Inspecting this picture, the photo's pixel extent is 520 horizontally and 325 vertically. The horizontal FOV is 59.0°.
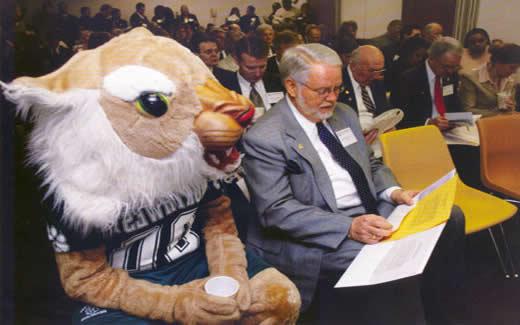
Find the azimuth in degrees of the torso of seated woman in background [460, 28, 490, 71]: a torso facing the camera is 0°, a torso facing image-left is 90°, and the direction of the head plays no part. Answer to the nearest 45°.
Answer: approximately 315°

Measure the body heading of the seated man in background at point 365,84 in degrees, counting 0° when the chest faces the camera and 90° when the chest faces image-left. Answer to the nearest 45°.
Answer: approximately 315°

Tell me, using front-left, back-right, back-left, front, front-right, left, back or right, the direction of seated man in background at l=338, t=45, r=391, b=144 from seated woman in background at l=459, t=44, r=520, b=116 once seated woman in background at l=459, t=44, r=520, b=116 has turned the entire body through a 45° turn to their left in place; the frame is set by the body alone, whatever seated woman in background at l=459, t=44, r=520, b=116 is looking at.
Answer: back-right

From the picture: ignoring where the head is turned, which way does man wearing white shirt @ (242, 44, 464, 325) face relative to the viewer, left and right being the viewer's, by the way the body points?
facing the viewer and to the right of the viewer
